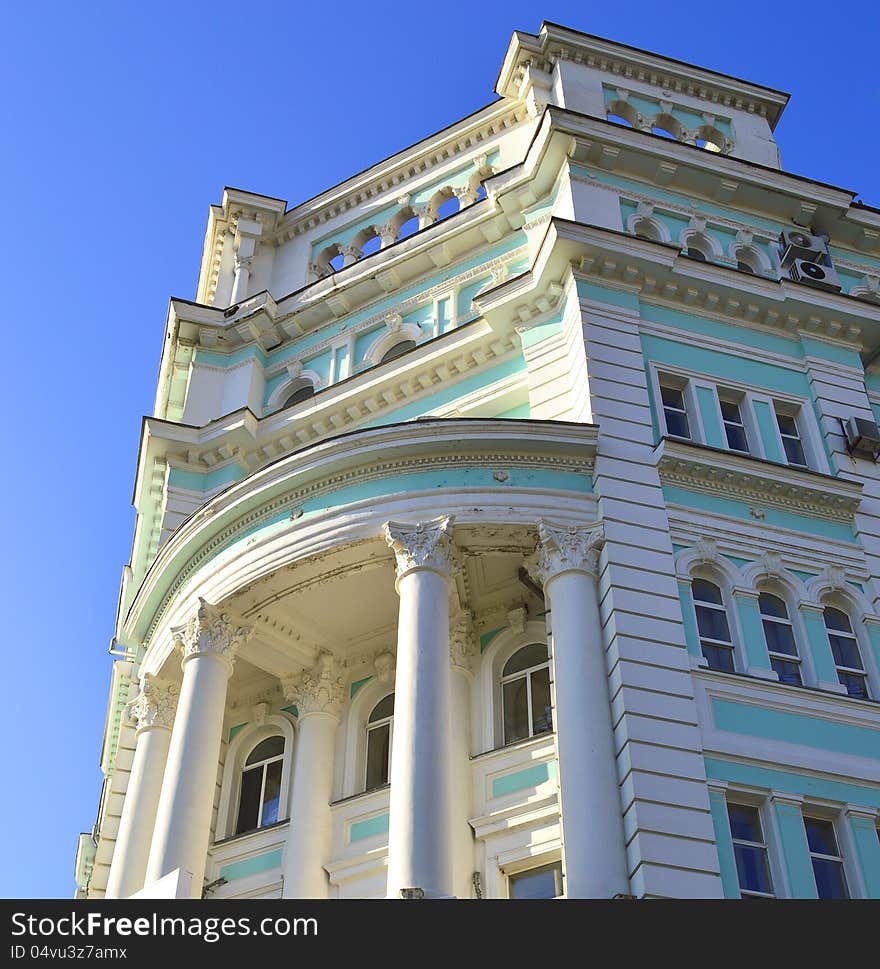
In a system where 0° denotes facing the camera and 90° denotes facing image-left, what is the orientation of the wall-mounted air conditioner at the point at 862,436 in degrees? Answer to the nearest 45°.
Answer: approximately 315°

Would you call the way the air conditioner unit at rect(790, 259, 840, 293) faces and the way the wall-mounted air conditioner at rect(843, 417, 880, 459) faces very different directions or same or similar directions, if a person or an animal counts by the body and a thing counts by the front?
same or similar directions

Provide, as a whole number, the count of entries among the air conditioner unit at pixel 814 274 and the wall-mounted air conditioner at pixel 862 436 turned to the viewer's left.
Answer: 0

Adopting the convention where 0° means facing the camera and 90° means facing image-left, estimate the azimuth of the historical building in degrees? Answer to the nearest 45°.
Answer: approximately 45°

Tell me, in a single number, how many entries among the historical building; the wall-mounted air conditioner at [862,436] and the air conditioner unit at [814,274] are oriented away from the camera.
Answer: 0
